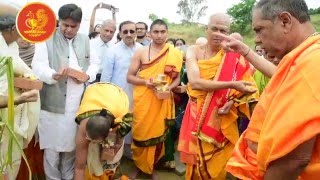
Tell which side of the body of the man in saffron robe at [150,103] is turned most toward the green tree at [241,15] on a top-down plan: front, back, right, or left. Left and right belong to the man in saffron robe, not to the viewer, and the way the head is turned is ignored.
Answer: back

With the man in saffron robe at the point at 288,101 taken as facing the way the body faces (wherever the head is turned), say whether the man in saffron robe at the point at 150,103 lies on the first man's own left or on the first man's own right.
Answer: on the first man's own right

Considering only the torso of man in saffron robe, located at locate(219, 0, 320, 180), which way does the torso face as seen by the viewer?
to the viewer's left

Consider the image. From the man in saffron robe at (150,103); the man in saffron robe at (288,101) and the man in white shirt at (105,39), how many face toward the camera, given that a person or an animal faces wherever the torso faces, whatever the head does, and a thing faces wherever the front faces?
2

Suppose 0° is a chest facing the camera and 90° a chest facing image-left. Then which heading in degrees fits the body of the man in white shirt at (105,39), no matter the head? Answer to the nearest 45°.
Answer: approximately 0°

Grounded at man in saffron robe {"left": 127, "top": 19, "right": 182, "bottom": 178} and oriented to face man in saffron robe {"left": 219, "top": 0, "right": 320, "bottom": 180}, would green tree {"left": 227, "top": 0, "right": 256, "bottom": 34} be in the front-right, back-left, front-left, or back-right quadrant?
back-left

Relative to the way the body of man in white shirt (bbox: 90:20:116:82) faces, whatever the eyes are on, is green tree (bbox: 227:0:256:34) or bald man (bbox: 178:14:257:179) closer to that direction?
the bald man

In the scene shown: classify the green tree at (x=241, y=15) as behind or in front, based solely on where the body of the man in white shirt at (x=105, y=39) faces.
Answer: behind

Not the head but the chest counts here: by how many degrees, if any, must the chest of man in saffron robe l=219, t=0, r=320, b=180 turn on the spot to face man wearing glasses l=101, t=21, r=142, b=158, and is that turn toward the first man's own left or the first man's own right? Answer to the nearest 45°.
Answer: approximately 45° to the first man's own right

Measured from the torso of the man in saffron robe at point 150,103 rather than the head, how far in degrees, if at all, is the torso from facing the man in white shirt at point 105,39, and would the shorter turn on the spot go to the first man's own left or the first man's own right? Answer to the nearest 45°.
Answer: approximately 135° to the first man's own right
